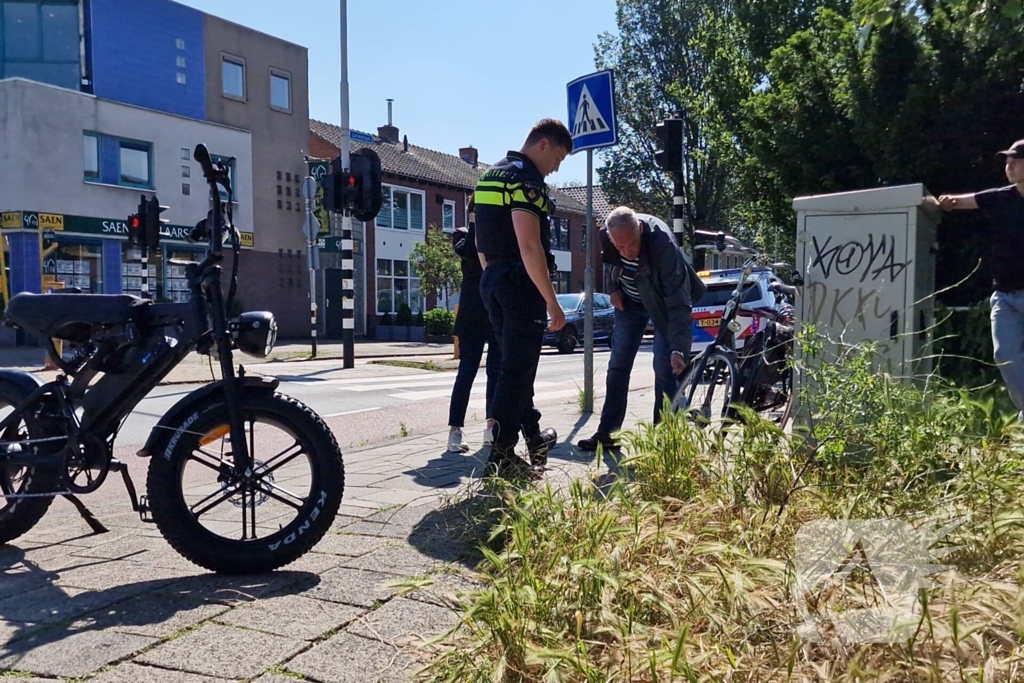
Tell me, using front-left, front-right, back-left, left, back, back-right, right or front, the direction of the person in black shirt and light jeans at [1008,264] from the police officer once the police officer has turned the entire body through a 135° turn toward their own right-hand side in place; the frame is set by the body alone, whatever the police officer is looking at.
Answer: left

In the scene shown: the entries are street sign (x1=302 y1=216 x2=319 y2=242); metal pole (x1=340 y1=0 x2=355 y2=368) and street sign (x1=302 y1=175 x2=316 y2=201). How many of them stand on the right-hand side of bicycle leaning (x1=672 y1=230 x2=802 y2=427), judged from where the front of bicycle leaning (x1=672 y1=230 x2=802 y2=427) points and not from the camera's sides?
3

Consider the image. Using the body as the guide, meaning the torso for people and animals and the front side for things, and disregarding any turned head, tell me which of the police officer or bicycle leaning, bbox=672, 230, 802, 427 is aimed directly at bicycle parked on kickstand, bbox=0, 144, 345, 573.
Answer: bicycle leaning, bbox=672, 230, 802, 427

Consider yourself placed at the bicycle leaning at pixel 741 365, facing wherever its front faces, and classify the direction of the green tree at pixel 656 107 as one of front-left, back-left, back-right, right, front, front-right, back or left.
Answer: back-right

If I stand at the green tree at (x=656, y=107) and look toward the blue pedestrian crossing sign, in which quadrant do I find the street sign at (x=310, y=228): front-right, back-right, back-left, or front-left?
front-right

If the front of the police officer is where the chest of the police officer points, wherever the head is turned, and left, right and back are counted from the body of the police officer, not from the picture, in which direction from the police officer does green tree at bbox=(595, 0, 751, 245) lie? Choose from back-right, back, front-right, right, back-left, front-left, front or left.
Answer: front-left

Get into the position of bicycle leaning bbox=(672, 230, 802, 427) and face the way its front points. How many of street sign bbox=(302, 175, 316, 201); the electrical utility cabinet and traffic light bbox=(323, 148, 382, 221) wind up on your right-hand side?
2

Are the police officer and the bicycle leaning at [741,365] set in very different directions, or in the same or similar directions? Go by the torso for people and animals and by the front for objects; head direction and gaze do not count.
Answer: very different directions

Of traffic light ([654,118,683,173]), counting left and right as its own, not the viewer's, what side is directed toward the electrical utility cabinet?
left

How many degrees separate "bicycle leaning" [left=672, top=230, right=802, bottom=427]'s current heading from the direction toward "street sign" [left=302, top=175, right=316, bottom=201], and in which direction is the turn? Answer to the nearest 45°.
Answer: approximately 90° to its right

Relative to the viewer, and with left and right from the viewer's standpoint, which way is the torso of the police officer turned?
facing away from the viewer and to the right of the viewer

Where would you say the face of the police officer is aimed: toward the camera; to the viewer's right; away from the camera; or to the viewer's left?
to the viewer's right

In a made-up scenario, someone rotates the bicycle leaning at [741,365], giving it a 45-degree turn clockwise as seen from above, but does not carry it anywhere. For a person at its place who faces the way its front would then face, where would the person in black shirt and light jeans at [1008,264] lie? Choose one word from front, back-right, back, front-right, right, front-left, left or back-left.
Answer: back

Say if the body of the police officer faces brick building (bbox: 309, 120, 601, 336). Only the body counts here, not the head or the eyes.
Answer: no

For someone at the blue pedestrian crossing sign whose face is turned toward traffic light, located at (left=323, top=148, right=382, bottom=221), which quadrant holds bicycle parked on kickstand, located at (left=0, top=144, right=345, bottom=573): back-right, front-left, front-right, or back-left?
back-left
